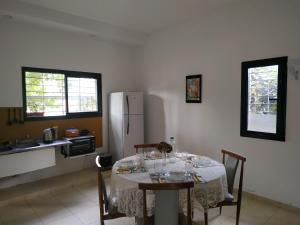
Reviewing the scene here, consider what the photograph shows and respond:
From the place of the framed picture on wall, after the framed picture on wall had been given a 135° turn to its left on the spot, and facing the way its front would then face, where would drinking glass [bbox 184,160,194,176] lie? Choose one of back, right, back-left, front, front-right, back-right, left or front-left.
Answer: right

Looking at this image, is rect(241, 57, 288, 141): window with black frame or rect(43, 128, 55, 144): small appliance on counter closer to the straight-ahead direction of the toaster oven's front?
the window with black frame

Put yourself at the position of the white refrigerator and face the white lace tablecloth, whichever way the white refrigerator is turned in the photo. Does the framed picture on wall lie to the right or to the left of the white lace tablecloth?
left

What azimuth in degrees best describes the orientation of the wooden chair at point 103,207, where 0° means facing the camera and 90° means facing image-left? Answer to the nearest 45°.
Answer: approximately 270°

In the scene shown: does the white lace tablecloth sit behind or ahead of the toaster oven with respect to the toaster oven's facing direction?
ahead

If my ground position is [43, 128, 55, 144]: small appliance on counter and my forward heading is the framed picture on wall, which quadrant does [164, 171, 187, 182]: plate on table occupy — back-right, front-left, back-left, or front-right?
front-right

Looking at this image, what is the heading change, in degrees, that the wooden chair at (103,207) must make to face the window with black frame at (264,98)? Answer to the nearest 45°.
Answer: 0° — it already faces it

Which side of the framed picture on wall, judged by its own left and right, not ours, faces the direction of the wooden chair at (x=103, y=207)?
front

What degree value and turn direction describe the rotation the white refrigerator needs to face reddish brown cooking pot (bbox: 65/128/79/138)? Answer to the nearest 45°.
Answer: approximately 135° to its right

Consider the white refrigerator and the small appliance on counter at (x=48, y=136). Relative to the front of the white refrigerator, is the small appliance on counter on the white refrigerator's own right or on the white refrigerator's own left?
on the white refrigerator's own right

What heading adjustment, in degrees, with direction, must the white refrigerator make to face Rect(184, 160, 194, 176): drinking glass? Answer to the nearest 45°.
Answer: approximately 45° to its right

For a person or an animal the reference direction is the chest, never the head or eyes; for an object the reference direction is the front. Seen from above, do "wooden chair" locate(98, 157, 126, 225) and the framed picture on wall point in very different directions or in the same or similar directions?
very different directions

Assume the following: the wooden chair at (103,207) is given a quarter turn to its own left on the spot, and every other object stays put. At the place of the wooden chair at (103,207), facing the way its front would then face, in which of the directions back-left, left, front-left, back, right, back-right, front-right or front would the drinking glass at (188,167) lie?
right

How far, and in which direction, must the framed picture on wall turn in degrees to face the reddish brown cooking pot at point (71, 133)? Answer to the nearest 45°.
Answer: approximately 45° to its right

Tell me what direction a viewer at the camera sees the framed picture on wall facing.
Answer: facing the viewer and to the left of the viewer

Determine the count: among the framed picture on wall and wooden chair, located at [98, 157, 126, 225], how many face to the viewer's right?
1

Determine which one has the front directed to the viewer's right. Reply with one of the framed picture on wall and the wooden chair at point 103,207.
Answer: the wooden chair

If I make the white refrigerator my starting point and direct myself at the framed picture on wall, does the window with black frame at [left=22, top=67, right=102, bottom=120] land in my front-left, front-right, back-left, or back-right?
back-right

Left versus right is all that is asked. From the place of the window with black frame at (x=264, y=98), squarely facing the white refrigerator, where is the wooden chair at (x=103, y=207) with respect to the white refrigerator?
left
